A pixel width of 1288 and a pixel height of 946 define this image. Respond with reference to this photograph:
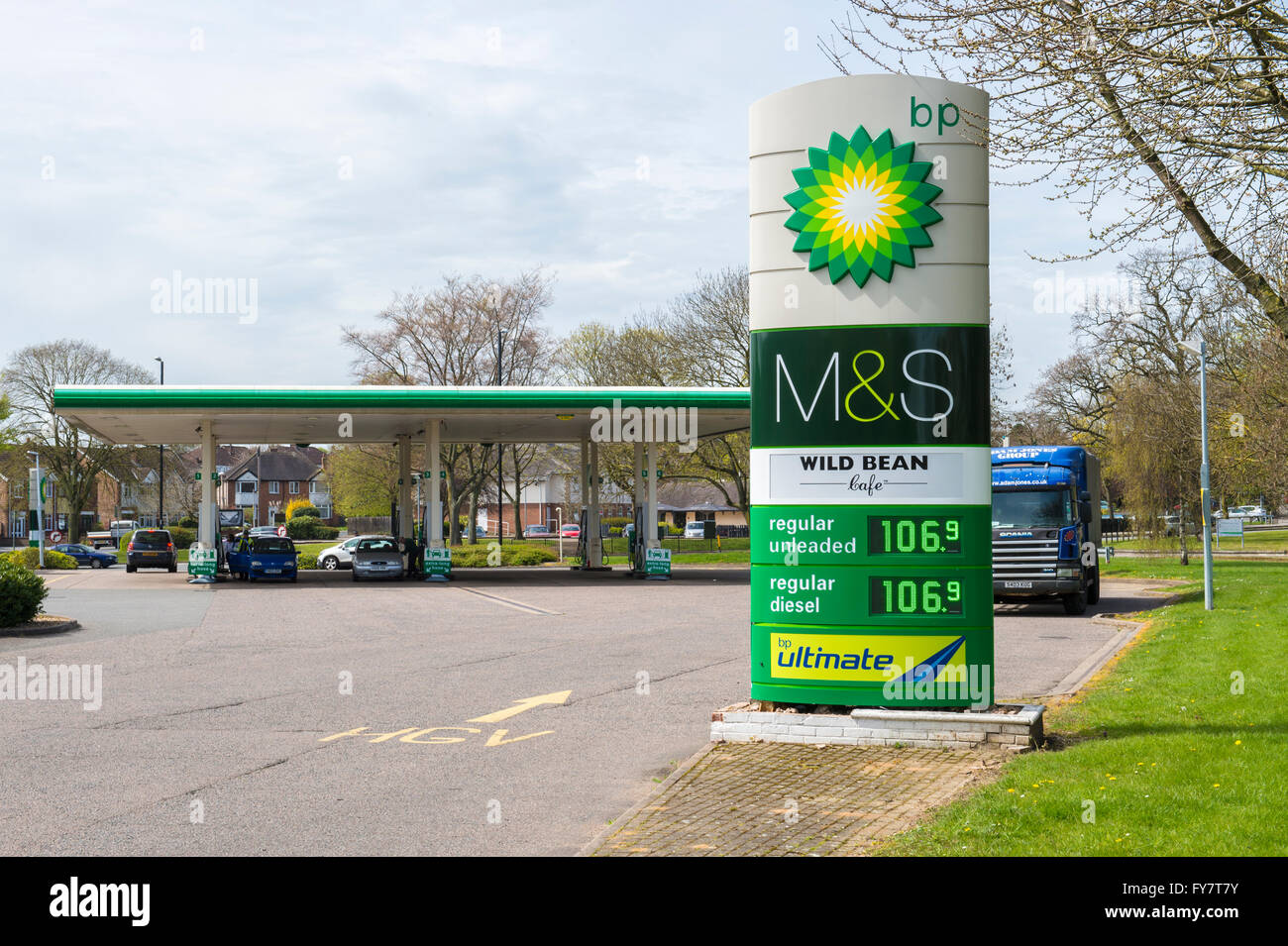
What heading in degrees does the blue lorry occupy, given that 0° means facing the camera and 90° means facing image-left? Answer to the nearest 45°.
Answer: approximately 0°

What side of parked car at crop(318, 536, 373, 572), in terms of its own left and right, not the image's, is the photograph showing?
left

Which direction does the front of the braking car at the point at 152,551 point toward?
away from the camera

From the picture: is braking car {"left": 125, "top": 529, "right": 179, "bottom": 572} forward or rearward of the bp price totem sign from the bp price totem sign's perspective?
rearward

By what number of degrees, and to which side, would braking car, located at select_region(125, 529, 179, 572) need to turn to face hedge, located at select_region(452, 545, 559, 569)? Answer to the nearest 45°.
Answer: approximately 90° to its right

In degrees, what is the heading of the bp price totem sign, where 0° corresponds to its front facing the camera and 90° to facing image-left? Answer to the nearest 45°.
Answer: approximately 0°

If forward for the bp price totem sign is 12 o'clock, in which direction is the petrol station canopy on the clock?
The petrol station canopy is roughly at 5 o'clock from the bp price totem sign.

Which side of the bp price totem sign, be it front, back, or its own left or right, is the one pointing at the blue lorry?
back

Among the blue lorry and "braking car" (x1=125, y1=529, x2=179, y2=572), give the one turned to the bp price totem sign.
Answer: the blue lorry

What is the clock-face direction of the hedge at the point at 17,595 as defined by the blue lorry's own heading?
The hedge is roughly at 2 o'clock from the blue lorry.

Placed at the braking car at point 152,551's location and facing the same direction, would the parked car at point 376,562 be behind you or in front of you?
behind

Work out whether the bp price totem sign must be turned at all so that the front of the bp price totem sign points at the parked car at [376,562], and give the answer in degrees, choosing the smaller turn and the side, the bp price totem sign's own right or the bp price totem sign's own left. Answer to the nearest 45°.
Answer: approximately 135° to the bp price totem sign's own right
